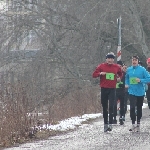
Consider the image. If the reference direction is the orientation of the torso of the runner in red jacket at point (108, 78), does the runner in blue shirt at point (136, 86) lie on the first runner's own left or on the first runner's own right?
on the first runner's own left

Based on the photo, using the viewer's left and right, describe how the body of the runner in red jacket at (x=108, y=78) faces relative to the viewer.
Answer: facing the viewer
